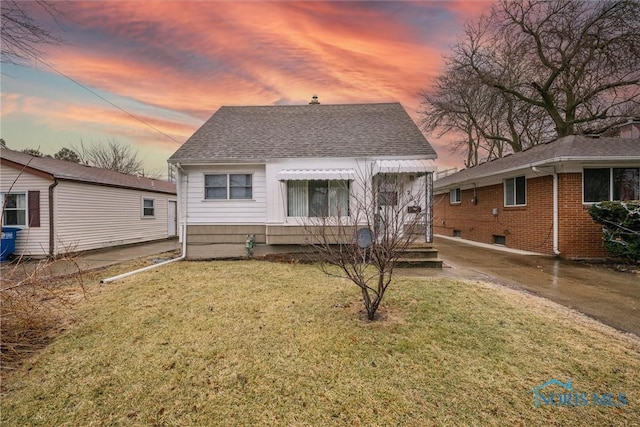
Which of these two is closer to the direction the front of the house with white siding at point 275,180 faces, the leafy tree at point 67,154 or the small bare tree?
the small bare tree

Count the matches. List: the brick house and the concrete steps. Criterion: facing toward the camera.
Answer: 2

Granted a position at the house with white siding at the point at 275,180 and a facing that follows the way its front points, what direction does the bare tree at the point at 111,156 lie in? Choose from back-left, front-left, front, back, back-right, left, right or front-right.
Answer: back-right

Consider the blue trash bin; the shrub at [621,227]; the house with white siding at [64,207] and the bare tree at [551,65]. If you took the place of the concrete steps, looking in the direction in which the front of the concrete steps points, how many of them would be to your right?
2

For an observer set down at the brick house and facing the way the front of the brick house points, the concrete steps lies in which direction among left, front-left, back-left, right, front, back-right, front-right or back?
front-right

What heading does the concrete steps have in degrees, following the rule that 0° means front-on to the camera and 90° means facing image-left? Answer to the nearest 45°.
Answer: approximately 0°

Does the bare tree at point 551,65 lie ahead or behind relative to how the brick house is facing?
behind

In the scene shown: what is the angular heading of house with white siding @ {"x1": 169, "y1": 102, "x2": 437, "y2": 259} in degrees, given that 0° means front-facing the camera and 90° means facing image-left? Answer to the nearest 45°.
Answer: approximately 0°

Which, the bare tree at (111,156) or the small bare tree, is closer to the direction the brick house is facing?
the small bare tree

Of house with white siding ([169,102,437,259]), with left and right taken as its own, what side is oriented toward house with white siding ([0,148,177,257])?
right

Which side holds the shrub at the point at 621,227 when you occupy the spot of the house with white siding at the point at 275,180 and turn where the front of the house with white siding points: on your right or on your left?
on your left

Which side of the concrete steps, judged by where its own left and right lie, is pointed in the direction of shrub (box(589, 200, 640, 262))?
left

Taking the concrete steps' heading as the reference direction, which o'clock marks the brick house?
The brick house is roughly at 8 o'clock from the concrete steps.
